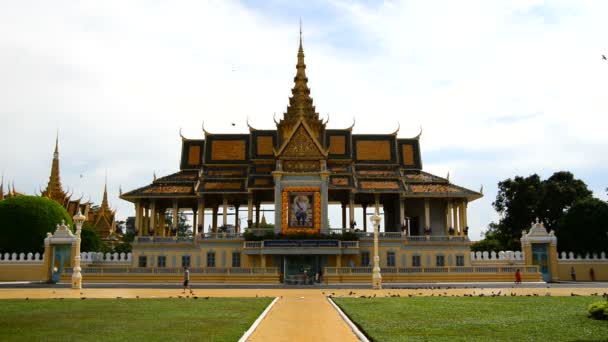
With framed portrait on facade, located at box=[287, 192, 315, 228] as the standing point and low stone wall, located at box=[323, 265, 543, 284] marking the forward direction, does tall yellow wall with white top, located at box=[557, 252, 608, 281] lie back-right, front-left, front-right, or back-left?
front-left

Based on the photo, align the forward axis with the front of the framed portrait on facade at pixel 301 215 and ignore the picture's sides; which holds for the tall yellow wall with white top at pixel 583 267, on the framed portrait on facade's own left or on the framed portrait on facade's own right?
on the framed portrait on facade's own left

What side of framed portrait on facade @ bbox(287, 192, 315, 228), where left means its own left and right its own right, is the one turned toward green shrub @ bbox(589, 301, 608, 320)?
front

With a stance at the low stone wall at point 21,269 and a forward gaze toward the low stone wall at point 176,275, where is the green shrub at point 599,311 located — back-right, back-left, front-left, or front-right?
front-right

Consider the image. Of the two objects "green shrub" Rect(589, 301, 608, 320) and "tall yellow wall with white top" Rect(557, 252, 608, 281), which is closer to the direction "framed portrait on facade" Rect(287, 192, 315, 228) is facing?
the green shrub

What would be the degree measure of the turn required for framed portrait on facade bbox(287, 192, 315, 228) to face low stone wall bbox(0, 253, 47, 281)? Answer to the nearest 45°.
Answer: approximately 90° to its right

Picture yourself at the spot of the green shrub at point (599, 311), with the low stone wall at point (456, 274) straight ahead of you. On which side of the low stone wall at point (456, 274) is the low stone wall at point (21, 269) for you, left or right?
left

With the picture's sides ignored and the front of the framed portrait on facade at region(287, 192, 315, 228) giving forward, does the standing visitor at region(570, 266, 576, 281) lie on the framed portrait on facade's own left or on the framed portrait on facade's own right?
on the framed portrait on facade's own left

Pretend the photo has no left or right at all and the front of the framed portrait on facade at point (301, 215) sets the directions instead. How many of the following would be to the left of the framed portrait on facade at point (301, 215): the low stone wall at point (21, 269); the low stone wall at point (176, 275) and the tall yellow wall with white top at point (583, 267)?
1

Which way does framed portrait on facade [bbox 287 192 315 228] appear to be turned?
toward the camera

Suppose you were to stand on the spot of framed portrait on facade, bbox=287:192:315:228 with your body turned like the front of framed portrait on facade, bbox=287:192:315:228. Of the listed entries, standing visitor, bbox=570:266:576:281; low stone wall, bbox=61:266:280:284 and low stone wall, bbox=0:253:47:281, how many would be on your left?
1

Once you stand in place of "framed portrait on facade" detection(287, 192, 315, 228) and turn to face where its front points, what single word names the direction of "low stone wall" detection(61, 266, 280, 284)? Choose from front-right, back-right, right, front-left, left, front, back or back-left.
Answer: front-right

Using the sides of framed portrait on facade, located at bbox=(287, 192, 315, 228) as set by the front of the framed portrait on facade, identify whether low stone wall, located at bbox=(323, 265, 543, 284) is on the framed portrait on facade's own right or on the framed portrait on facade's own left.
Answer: on the framed portrait on facade's own left
